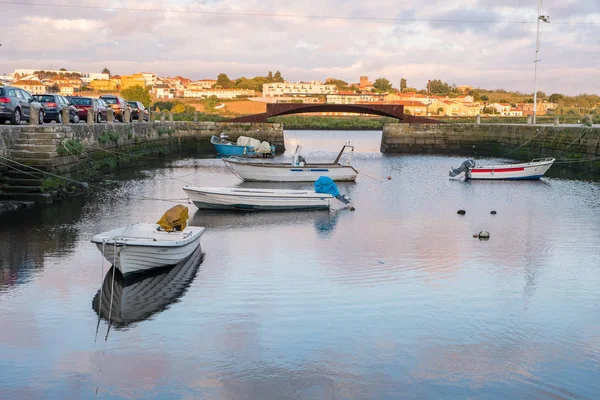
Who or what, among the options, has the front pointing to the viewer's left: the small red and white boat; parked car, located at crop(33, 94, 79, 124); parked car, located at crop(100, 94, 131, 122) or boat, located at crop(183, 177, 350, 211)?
the boat

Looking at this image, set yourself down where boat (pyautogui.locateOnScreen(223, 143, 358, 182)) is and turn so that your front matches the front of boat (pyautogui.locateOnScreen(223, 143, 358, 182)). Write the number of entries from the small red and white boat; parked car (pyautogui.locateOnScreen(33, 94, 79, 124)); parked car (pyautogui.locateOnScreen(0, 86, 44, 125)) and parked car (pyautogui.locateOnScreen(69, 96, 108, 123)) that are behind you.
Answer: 1

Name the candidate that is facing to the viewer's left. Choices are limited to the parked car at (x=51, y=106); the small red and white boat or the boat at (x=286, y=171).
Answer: the boat

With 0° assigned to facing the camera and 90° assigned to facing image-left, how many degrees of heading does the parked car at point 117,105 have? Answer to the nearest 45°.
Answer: approximately 225°

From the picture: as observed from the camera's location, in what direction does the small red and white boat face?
facing to the right of the viewer

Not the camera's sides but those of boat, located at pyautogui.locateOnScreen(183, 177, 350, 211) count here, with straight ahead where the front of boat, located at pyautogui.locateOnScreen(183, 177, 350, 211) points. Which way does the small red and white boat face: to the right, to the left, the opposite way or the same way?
the opposite way

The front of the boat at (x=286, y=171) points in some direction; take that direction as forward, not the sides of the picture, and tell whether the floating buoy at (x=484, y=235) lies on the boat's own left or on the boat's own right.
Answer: on the boat's own left

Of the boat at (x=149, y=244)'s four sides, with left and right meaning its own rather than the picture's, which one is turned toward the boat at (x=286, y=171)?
back

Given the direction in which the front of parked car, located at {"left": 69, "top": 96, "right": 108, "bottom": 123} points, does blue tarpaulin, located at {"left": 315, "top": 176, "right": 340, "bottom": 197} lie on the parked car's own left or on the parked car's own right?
on the parked car's own right

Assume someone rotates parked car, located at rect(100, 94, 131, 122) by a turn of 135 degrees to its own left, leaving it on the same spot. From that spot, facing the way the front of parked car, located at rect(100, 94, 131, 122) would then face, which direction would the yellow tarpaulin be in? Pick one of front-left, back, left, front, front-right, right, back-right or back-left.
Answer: left

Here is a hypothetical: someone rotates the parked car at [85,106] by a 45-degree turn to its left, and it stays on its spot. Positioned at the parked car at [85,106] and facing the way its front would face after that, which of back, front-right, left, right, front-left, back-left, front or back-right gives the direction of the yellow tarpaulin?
back

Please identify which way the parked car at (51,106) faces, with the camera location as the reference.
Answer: facing away from the viewer and to the right of the viewer

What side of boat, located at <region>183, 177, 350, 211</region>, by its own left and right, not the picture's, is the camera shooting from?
left

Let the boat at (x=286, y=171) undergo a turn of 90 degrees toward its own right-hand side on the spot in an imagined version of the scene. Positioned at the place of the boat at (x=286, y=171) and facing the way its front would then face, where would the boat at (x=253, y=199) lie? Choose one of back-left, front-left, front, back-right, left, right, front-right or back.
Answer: back

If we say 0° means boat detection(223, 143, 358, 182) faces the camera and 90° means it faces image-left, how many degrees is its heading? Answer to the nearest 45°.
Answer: approximately 90°
